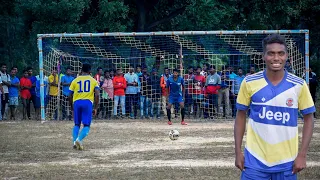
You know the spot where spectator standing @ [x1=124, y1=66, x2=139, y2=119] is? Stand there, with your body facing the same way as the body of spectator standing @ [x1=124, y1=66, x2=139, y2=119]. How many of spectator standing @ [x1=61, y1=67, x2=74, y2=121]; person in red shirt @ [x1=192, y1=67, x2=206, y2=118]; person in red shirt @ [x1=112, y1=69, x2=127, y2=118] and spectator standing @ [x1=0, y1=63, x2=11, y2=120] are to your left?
1

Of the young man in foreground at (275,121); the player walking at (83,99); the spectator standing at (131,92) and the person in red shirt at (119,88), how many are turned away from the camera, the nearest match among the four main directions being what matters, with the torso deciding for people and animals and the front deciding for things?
1

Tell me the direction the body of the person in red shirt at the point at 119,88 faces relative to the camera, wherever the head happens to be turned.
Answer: toward the camera

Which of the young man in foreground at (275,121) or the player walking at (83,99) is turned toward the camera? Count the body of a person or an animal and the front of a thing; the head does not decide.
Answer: the young man in foreground

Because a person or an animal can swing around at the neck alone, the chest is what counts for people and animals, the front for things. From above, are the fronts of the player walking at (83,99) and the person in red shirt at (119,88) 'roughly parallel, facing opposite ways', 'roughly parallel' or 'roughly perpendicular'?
roughly parallel, facing opposite ways

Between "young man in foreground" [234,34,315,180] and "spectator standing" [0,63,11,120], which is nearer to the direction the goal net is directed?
the young man in foreground

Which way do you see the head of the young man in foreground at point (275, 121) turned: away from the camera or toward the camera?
toward the camera

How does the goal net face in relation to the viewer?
toward the camera

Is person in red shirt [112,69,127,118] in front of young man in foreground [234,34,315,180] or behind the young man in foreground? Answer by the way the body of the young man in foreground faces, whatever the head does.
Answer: behind

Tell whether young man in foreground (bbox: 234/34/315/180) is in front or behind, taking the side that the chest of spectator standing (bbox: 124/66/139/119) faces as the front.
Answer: in front

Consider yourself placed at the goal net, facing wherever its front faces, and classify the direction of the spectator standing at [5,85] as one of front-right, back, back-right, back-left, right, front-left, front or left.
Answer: right

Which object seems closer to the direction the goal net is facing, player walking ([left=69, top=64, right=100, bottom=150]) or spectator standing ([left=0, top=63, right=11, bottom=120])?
the player walking

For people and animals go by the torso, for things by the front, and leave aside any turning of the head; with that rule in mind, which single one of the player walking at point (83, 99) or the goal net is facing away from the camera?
the player walking

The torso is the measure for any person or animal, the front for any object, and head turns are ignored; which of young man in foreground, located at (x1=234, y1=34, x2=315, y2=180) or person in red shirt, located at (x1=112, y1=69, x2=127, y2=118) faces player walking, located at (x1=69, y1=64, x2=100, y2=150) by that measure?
the person in red shirt

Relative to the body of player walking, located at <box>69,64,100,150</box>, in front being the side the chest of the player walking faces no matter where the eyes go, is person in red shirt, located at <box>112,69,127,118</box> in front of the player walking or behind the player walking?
in front

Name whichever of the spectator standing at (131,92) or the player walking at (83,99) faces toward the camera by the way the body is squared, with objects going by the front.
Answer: the spectator standing

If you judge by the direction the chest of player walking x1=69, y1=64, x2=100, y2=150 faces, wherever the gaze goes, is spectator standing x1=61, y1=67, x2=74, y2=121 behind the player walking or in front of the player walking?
in front
